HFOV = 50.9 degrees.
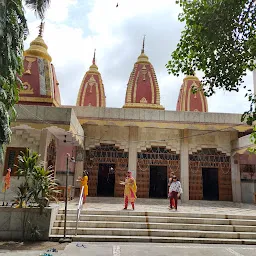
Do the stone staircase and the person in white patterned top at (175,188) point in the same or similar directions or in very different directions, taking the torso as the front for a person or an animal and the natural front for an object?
same or similar directions

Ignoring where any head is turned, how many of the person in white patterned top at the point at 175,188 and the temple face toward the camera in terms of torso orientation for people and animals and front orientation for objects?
2

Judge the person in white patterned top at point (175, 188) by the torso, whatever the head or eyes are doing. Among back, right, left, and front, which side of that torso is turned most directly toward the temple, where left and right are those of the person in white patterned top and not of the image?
back

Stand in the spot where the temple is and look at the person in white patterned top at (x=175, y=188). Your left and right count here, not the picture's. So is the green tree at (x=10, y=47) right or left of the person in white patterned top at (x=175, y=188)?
right

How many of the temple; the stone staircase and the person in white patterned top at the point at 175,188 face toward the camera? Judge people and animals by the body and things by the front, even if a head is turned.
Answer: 3

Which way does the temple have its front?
toward the camera

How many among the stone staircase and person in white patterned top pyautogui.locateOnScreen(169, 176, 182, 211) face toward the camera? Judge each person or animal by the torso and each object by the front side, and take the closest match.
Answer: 2

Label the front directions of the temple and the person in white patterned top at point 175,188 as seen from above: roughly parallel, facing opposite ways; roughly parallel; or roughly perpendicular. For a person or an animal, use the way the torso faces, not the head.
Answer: roughly parallel

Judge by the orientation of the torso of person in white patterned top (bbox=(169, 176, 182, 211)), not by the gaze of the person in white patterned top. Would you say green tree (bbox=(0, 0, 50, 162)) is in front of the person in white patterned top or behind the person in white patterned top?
in front

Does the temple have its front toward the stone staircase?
yes

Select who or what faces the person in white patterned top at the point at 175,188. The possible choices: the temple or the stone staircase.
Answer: the temple

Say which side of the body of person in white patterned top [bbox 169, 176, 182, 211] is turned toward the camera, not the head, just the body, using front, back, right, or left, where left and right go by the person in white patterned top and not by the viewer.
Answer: front
